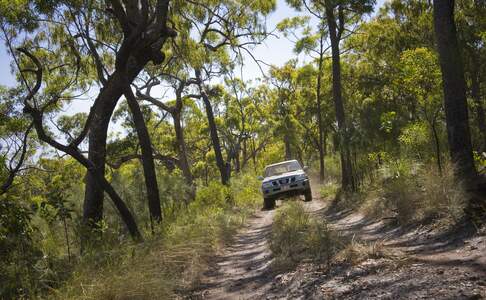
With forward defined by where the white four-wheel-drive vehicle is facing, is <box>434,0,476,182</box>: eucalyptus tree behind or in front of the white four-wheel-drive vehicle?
in front

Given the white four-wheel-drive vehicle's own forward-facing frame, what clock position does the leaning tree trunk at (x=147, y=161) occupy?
The leaning tree trunk is roughly at 1 o'clock from the white four-wheel-drive vehicle.

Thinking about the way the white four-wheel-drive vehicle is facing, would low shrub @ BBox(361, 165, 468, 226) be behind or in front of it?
in front

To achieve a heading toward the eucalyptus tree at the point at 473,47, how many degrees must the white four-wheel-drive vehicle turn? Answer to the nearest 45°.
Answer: approximately 90° to its left

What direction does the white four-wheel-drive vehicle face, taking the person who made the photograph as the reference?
facing the viewer

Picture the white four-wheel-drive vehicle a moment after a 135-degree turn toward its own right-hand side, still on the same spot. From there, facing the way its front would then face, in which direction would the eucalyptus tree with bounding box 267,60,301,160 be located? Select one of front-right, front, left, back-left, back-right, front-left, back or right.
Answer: front-right

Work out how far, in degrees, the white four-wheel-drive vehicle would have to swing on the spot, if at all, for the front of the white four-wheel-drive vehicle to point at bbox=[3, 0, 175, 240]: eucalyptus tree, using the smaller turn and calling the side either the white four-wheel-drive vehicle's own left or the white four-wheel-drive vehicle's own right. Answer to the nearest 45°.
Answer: approximately 45° to the white four-wheel-drive vehicle's own right
